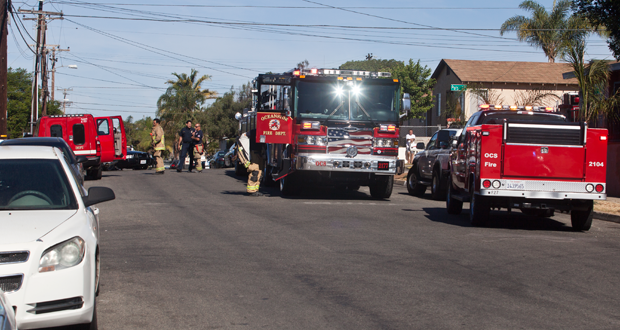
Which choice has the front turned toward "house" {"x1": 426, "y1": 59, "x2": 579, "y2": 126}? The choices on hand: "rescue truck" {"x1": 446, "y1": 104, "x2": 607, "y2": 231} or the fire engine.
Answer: the rescue truck

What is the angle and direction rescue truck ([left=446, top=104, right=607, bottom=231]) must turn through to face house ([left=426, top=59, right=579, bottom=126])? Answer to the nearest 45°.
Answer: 0° — it already faces it

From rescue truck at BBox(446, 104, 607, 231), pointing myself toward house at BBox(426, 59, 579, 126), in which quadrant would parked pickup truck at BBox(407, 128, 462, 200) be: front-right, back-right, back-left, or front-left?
front-left

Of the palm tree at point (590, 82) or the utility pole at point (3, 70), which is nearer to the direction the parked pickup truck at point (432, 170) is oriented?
the utility pole

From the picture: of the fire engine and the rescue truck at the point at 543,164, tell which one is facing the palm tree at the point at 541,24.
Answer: the rescue truck

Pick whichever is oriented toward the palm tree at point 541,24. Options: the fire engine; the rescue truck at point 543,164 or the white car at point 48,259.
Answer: the rescue truck

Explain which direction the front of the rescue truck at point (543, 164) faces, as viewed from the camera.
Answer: facing away from the viewer

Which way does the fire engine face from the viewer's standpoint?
toward the camera

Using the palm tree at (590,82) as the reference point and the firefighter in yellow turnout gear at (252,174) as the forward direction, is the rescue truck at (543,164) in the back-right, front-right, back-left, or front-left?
front-left

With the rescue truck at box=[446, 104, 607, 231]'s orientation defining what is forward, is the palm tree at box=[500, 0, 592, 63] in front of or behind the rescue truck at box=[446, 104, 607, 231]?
in front

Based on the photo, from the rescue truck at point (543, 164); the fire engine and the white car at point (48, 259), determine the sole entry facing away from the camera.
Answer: the rescue truck

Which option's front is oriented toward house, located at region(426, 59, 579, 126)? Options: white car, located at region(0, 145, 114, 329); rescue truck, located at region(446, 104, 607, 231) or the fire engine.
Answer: the rescue truck

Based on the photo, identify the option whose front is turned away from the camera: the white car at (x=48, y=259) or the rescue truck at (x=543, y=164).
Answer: the rescue truck
